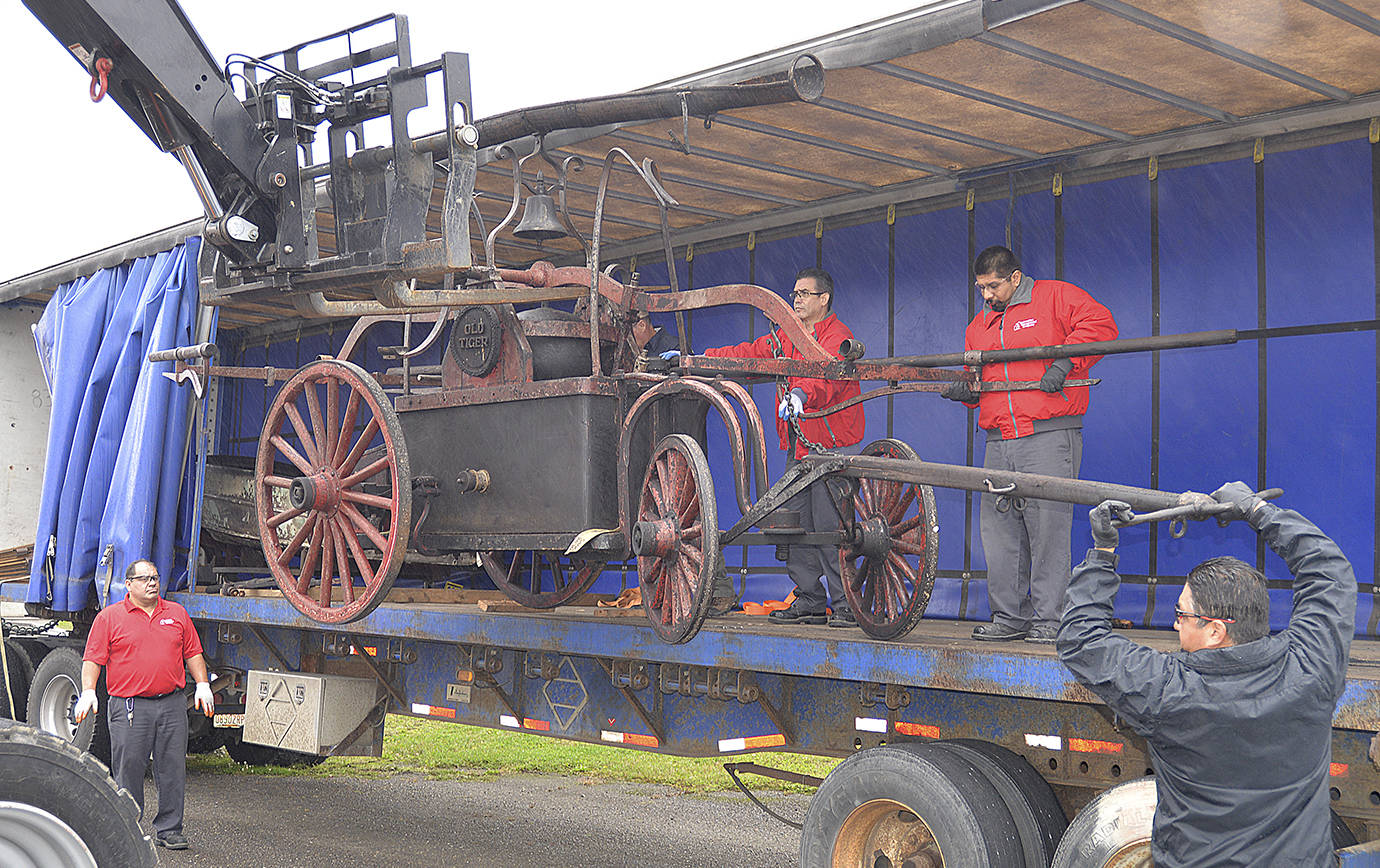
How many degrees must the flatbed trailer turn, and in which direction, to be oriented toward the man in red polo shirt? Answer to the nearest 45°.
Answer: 0° — it already faces them

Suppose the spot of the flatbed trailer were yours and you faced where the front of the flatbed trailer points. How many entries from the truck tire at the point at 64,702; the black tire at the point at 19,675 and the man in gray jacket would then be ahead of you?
2

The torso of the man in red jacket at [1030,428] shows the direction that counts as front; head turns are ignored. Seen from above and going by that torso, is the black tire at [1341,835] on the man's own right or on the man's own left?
on the man's own left

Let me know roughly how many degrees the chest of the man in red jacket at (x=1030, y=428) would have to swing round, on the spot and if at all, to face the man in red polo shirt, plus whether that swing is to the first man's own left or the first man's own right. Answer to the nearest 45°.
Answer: approximately 45° to the first man's own right

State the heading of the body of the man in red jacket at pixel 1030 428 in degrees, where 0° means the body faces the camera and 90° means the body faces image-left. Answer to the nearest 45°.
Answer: approximately 45°

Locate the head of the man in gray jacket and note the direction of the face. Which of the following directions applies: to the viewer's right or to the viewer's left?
to the viewer's left

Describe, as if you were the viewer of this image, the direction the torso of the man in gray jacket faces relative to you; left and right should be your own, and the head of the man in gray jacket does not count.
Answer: facing away from the viewer and to the left of the viewer

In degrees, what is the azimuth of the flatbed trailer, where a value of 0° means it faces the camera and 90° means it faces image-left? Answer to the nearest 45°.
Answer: approximately 135°
